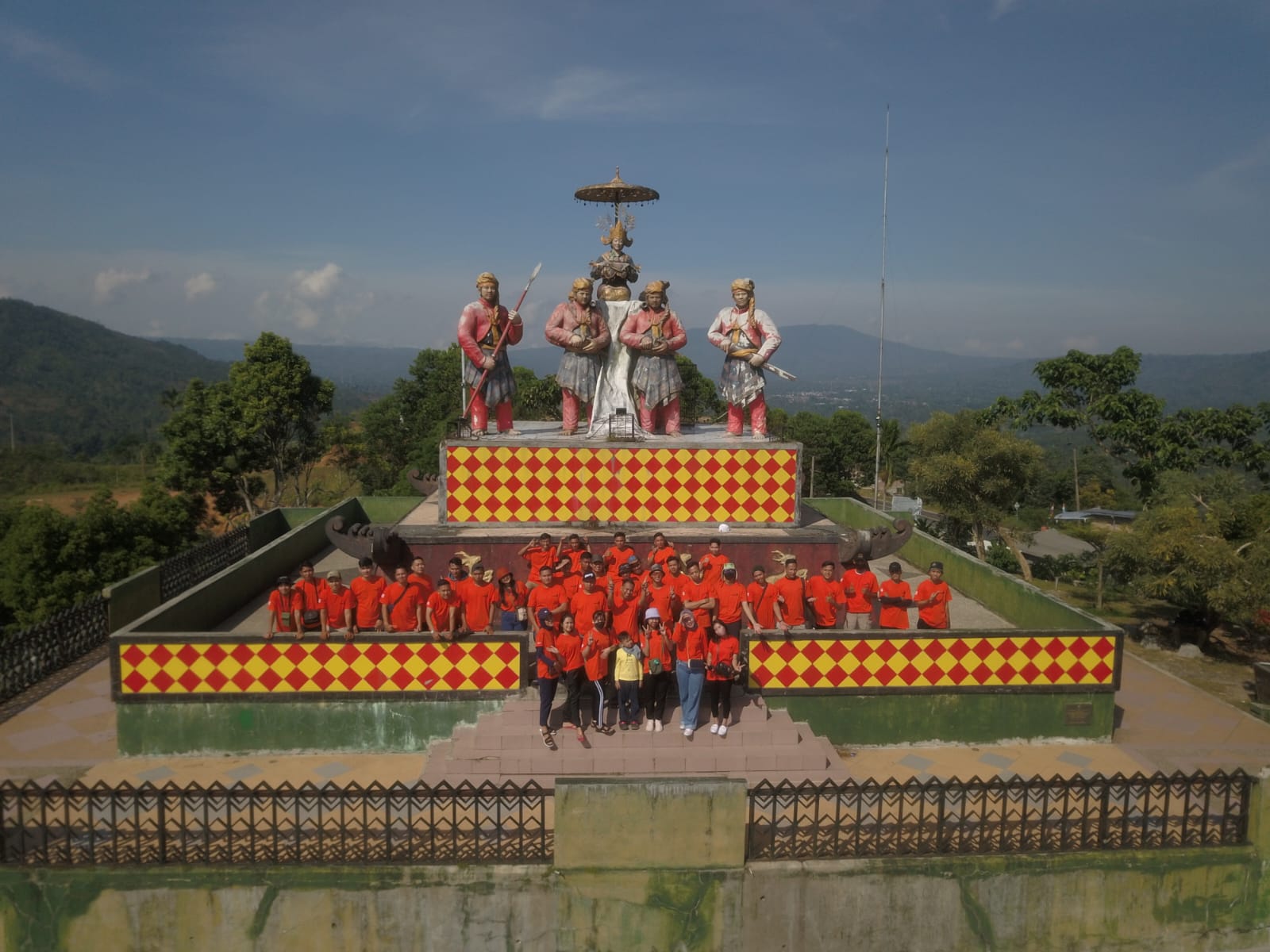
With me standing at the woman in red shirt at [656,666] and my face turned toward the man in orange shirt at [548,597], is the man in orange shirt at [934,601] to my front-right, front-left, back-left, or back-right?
back-right

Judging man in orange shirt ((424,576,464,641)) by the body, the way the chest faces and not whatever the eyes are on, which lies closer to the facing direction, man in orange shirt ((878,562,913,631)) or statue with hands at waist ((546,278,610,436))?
the man in orange shirt

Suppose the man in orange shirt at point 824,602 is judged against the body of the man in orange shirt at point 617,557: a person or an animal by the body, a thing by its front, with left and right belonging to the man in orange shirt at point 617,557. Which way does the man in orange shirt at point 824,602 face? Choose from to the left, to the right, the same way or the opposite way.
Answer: the same way

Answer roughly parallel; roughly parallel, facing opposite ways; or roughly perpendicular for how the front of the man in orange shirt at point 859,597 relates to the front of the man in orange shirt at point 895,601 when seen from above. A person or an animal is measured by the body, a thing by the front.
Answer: roughly parallel

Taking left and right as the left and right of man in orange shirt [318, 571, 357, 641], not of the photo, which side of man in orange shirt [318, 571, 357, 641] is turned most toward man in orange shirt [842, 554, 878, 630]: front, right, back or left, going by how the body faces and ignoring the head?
left

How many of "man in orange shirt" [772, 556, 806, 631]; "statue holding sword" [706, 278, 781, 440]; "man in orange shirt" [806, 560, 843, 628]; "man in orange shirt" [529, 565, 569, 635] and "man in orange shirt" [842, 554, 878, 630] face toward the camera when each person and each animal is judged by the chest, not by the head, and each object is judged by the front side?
5

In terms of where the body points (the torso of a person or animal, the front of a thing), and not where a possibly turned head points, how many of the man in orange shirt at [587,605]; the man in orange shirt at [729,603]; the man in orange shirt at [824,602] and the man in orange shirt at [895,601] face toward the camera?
4

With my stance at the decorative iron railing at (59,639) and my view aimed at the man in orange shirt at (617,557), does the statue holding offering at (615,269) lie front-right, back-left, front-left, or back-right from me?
front-left

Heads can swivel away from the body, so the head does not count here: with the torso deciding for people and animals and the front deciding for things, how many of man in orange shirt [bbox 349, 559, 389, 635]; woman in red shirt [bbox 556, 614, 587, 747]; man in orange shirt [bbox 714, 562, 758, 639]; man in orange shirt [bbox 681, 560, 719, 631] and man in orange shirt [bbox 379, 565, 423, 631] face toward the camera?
5

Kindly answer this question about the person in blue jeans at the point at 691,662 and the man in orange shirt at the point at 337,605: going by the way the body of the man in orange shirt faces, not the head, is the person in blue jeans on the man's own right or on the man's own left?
on the man's own left

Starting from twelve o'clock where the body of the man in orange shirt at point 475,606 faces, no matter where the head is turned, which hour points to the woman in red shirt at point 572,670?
The woman in red shirt is roughly at 11 o'clock from the man in orange shirt.

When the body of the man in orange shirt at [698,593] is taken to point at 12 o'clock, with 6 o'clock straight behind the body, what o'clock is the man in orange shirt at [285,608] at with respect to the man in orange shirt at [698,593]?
the man in orange shirt at [285,608] is roughly at 3 o'clock from the man in orange shirt at [698,593].

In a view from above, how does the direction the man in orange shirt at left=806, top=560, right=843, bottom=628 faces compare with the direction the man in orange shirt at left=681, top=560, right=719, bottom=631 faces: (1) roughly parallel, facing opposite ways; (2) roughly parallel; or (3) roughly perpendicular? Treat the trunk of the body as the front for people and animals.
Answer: roughly parallel

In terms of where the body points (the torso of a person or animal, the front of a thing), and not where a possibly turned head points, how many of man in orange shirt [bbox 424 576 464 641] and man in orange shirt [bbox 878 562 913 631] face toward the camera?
2

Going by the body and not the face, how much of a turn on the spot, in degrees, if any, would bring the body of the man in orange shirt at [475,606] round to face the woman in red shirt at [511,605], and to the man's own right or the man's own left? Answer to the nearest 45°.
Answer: approximately 135° to the man's own left

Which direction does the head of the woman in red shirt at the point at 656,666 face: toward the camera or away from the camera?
toward the camera

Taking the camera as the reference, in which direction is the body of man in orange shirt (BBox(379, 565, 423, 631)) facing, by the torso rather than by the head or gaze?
toward the camera

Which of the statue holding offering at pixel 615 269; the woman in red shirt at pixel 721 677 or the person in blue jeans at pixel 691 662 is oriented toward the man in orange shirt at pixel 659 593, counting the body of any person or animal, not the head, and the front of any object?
the statue holding offering

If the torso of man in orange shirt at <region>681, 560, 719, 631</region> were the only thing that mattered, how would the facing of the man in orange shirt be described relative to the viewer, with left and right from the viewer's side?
facing the viewer

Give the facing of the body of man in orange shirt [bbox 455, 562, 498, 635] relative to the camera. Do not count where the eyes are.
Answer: toward the camera

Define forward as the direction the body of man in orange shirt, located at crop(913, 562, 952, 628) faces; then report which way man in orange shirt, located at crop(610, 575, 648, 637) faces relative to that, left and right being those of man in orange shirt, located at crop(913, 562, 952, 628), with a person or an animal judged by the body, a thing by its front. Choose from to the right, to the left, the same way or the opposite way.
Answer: the same way

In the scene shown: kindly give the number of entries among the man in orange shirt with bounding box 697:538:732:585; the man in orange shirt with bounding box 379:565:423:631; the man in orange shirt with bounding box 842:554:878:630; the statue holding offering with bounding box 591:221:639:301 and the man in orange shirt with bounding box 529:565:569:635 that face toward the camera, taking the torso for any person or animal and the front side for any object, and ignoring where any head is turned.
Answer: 5

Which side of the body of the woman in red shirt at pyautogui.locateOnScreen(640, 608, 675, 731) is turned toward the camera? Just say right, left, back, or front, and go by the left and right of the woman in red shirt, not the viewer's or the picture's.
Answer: front

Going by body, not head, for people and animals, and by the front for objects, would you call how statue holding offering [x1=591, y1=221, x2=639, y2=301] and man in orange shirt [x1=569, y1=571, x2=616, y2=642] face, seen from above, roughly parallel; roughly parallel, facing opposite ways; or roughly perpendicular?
roughly parallel
